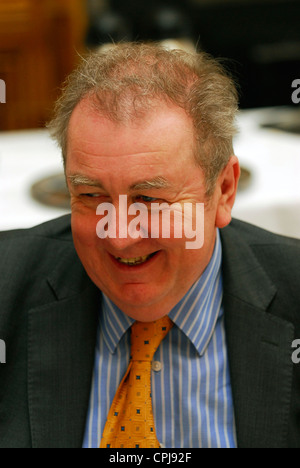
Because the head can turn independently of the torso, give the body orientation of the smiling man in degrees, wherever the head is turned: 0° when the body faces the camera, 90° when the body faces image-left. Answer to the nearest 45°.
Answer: approximately 0°
